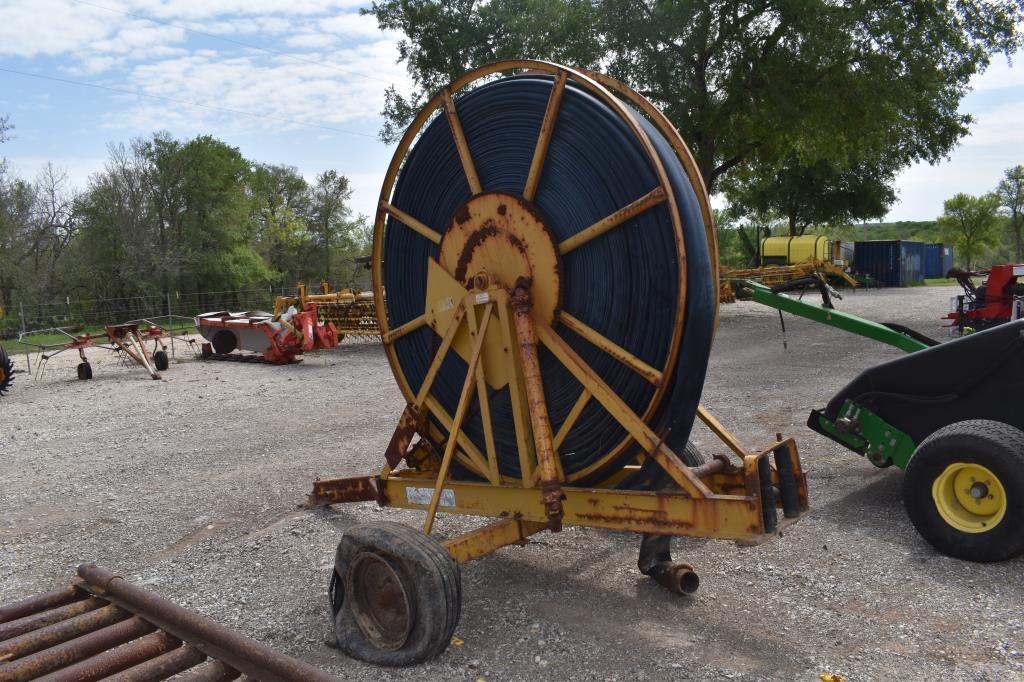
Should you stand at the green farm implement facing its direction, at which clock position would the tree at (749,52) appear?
The tree is roughly at 1 o'clock from the green farm implement.

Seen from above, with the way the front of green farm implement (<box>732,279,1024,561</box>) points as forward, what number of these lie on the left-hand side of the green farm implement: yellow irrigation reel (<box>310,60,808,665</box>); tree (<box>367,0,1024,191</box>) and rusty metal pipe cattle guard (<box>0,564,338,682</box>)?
2

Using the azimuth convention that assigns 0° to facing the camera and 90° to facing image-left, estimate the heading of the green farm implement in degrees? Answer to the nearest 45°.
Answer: approximately 135°

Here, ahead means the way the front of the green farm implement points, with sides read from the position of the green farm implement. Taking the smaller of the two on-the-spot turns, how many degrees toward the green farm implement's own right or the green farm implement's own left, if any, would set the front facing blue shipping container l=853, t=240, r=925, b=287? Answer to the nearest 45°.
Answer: approximately 45° to the green farm implement's own right

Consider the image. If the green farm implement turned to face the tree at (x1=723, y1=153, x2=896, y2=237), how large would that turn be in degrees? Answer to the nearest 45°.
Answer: approximately 45° to its right

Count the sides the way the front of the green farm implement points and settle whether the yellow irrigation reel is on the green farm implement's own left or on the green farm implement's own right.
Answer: on the green farm implement's own left

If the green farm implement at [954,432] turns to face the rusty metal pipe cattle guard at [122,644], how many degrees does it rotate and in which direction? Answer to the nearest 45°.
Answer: approximately 90° to its left
